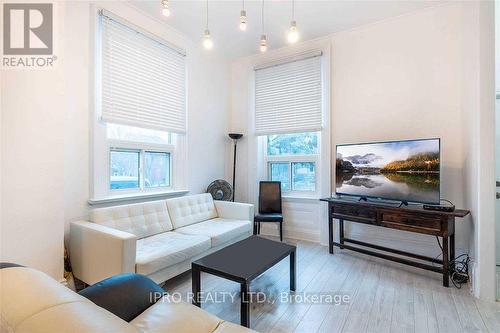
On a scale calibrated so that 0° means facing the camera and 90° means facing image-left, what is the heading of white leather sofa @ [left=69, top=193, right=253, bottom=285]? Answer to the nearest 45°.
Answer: approximately 315°

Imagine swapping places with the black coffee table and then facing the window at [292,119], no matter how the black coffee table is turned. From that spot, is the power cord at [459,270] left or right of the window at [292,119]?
right

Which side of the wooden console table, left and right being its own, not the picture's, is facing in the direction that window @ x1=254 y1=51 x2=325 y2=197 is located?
right

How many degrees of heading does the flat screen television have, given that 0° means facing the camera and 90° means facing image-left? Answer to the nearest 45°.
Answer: approximately 45°

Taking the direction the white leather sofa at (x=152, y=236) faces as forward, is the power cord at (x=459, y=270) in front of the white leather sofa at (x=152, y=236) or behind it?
in front

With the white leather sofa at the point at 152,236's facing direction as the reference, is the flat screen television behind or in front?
in front

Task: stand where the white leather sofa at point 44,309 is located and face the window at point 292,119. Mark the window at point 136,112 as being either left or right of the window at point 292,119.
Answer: left

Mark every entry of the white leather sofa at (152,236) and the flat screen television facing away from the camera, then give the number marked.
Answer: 0
